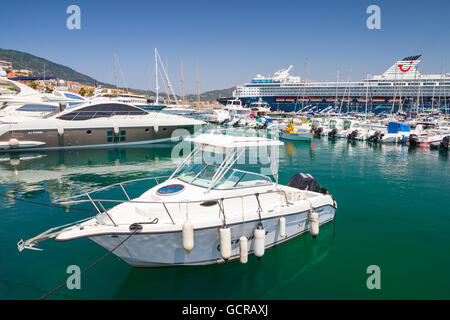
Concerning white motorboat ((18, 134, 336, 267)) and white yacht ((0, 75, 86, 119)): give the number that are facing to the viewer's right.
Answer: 1

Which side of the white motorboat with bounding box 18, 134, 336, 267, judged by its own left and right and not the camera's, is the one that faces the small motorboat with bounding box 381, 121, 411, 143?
back

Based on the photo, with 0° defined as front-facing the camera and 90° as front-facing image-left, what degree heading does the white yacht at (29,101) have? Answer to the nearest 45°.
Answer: approximately 270°
